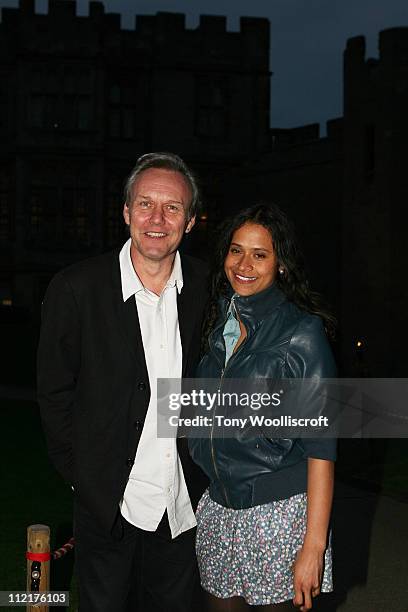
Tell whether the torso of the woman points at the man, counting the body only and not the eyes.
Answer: no

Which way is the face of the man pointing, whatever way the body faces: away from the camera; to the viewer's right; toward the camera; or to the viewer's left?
toward the camera

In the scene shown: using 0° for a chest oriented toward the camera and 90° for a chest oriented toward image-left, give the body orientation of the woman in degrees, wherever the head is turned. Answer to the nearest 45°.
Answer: approximately 45°
